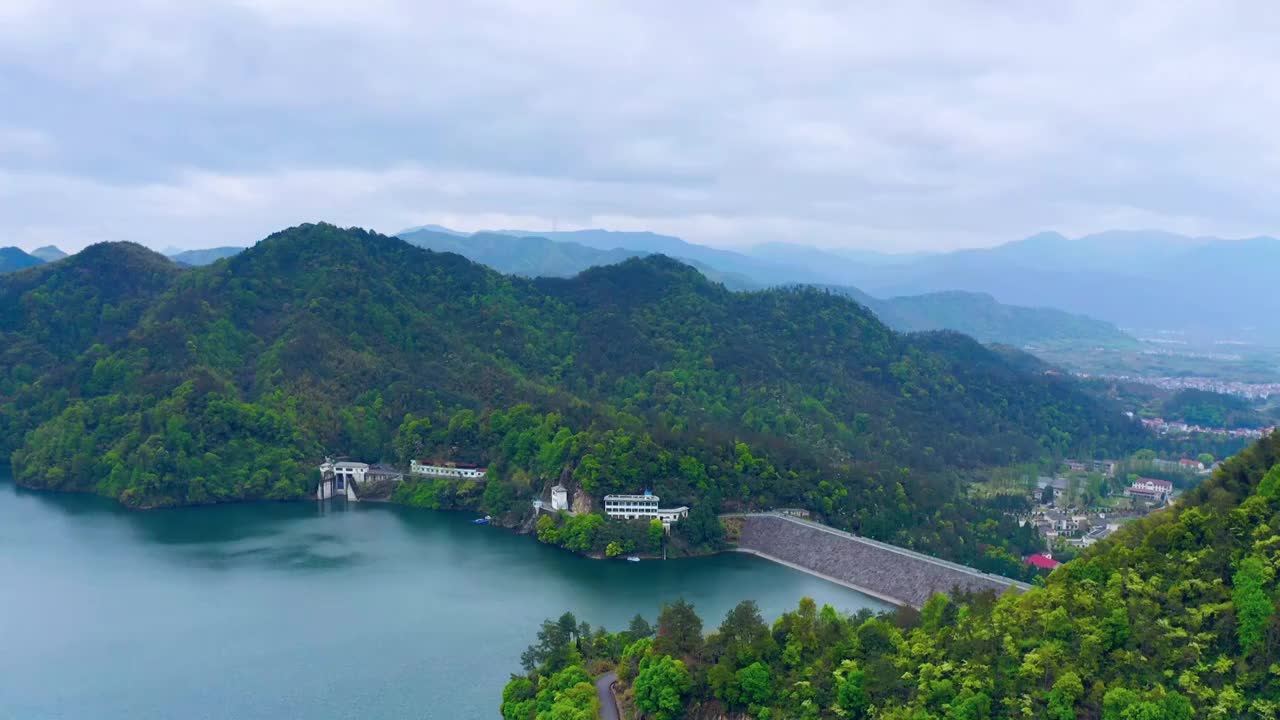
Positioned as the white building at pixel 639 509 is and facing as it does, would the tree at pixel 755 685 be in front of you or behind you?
in front

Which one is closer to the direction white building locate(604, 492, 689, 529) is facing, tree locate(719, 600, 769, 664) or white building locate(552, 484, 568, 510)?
the tree

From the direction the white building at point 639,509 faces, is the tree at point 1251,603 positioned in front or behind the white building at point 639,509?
in front

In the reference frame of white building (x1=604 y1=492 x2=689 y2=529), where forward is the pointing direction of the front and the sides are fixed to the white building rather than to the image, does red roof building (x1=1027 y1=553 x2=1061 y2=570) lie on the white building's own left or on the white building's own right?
on the white building's own left

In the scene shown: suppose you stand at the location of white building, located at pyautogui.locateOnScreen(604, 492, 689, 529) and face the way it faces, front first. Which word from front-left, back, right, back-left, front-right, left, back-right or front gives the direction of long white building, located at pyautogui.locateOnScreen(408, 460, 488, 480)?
back-right

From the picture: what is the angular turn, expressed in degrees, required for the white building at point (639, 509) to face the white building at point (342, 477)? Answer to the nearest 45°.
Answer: approximately 135° to its right

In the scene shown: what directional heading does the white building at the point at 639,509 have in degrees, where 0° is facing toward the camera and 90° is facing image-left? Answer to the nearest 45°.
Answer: approximately 0°

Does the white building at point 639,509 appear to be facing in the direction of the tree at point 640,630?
yes
